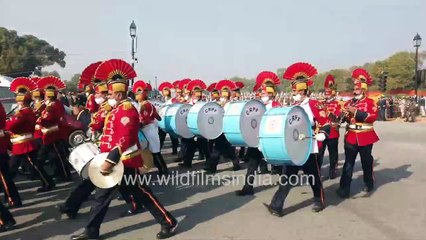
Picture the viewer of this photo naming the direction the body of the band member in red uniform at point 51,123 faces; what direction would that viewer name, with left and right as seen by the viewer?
facing to the left of the viewer

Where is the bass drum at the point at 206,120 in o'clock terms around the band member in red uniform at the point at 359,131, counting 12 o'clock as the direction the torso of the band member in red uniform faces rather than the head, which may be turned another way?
The bass drum is roughly at 2 o'clock from the band member in red uniform.

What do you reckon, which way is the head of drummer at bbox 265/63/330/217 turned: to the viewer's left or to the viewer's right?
to the viewer's left

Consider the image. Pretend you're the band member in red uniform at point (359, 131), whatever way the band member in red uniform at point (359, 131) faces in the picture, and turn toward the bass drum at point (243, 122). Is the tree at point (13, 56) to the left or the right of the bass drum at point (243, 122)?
right

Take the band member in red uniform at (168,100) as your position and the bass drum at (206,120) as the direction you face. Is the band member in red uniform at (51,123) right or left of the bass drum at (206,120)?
right

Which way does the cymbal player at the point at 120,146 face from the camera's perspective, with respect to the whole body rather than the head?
to the viewer's left

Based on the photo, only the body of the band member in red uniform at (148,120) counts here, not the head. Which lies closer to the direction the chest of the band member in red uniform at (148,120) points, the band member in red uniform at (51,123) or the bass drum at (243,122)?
the band member in red uniform
